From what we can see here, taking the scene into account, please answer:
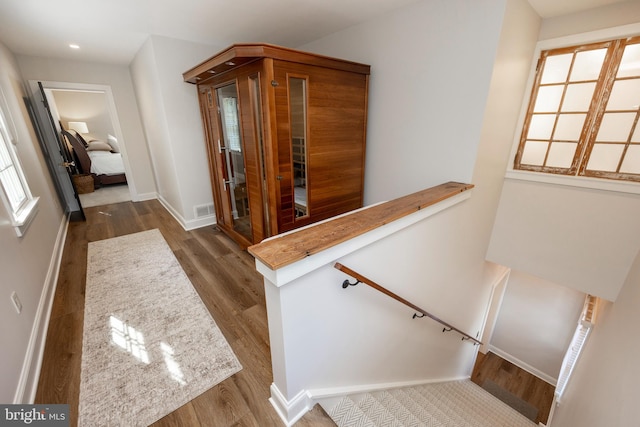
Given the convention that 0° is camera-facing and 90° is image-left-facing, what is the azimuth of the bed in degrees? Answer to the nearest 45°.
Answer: approximately 270°

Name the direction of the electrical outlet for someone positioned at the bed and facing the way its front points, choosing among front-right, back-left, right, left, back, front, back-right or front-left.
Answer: right

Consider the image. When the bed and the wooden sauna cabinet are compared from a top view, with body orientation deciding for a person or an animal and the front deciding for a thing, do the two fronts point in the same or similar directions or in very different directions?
very different directions

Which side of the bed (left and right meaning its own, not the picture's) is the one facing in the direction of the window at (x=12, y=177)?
right

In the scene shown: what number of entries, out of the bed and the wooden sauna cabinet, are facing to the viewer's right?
1

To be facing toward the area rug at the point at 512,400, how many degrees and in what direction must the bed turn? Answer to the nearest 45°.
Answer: approximately 45° to its right

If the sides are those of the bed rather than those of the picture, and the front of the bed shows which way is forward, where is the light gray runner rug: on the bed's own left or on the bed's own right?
on the bed's own right

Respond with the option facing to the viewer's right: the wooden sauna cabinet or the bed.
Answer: the bed

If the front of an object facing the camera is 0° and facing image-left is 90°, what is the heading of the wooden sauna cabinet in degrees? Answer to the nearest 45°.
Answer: approximately 45°

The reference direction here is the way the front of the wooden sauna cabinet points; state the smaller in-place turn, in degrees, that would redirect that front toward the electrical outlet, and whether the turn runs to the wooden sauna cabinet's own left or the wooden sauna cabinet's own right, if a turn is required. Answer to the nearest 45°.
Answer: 0° — it already faces it

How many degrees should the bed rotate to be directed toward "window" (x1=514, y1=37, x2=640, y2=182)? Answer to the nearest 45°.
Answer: approximately 45° to its right

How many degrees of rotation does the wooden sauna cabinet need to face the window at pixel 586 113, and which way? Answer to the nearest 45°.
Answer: approximately 135° to its left
